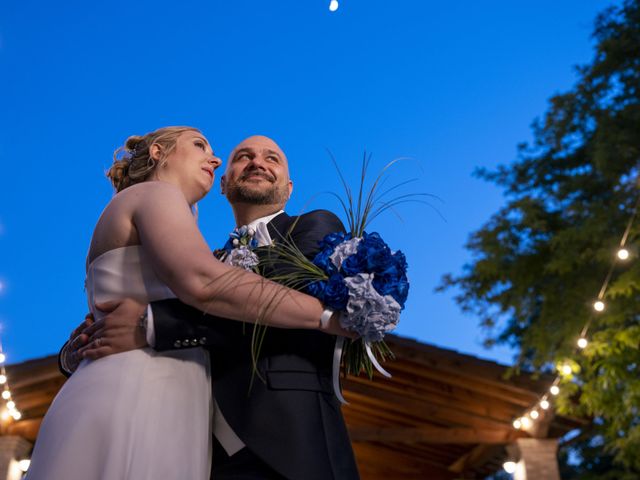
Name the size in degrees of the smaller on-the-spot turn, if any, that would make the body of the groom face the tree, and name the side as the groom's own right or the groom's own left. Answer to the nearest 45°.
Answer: approximately 180°

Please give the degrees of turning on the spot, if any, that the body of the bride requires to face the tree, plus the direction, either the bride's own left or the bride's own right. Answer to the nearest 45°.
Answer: approximately 45° to the bride's own left

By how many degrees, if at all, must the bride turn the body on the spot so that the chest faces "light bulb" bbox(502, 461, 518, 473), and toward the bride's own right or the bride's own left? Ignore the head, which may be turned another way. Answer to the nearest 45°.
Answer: approximately 45° to the bride's own left

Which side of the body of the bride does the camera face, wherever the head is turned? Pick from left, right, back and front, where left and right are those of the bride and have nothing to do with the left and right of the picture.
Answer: right

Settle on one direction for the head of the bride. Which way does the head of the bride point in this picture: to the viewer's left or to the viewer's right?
to the viewer's right

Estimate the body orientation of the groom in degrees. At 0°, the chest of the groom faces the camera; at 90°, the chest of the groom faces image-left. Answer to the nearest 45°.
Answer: approximately 45°
